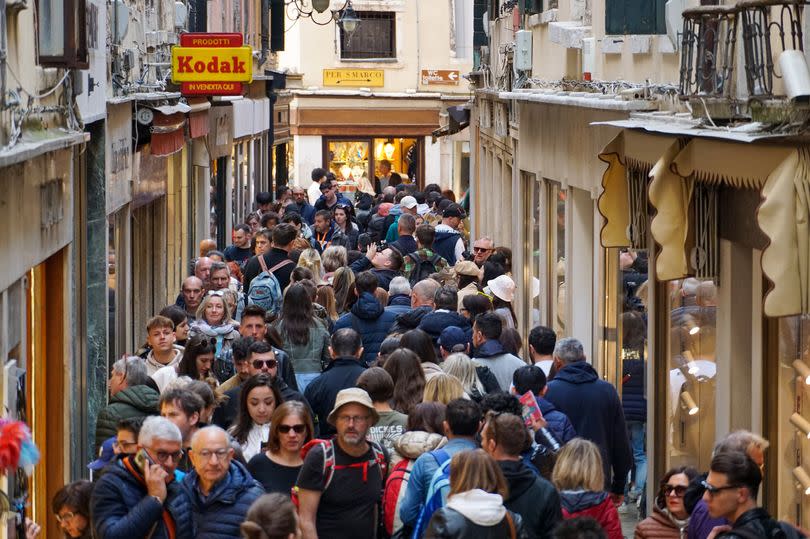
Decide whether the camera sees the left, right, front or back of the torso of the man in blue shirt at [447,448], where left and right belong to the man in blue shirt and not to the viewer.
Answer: back

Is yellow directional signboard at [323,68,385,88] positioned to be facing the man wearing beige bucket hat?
yes

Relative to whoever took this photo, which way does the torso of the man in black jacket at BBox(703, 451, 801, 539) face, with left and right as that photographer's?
facing to the left of the viewer

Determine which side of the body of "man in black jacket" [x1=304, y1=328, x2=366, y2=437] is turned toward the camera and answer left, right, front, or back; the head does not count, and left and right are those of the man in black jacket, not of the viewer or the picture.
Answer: back

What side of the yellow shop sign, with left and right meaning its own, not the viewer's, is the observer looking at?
front

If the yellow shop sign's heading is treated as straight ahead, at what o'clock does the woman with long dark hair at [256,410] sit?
The woman with long dark hair is roughly at 12 o'clock from the yellow shop sign.

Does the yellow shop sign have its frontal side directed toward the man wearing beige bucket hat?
yes

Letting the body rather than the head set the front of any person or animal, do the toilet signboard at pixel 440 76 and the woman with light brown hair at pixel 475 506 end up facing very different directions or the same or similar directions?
very different directions

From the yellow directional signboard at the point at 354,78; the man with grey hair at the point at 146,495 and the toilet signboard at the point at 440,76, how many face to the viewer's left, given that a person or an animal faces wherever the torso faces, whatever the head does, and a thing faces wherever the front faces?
0

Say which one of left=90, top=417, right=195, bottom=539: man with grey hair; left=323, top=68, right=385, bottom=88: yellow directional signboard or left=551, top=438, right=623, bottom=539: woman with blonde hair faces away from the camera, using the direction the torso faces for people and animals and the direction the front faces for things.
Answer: the woman with blonde hair

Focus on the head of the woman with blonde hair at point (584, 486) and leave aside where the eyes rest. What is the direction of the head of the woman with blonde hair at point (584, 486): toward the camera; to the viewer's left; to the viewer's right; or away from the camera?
away from the camera

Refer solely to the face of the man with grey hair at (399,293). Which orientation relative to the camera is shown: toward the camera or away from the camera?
away from the camera

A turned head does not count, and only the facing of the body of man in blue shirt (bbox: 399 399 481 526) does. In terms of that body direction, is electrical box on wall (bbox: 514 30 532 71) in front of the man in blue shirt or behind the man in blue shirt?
in front

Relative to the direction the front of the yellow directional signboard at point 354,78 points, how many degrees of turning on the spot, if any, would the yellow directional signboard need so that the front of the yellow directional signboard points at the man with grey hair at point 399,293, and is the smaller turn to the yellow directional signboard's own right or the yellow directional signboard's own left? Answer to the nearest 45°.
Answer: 0° — it already faces them

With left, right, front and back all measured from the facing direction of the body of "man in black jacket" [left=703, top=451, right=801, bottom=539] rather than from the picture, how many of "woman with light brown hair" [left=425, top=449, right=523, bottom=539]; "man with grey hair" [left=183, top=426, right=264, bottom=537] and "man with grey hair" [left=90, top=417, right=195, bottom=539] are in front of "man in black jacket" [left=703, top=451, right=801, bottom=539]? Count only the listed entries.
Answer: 3

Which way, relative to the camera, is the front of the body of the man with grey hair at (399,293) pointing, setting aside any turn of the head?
away from the camera

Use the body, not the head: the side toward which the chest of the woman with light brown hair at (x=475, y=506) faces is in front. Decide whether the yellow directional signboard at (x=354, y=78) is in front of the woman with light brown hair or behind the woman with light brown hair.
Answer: in front

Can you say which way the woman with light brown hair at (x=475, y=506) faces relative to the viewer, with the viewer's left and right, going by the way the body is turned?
facing away from the viewer

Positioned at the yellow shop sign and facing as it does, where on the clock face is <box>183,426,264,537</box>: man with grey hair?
The man with grey hair is roughly at 12 o'clock from the yellow shop sign.

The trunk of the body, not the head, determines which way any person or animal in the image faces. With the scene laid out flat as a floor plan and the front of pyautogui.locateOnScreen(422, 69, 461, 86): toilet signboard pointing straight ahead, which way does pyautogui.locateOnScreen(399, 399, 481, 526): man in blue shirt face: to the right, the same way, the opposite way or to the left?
the opposite way
